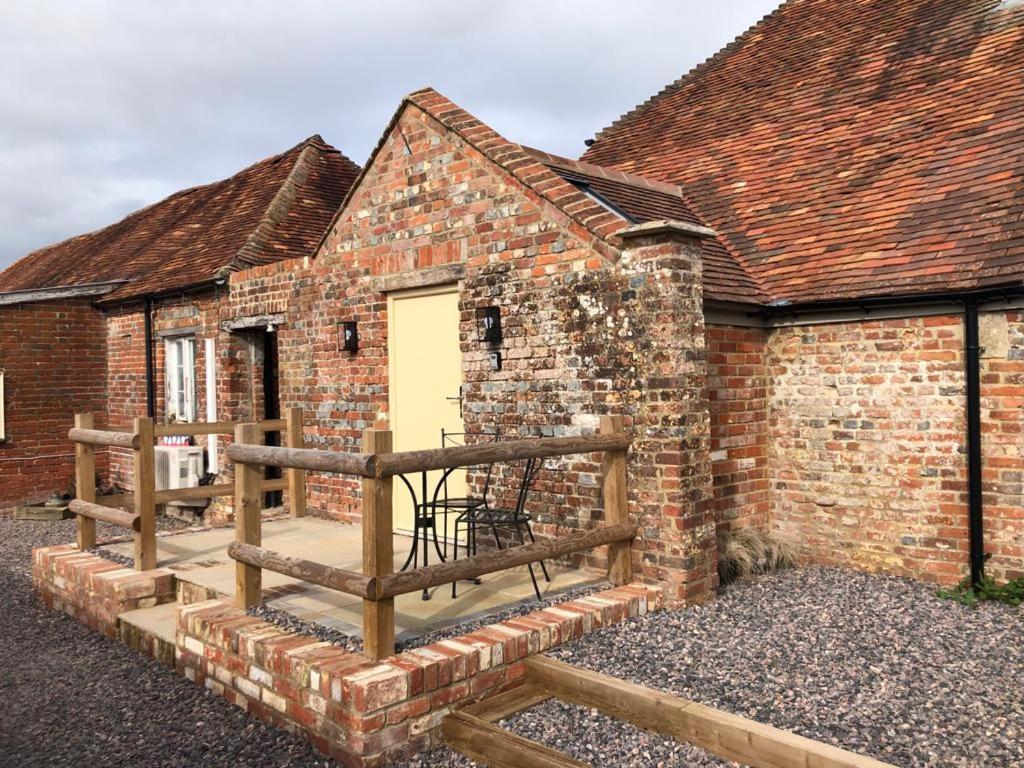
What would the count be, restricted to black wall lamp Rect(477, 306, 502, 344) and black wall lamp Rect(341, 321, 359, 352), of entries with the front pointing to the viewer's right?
0

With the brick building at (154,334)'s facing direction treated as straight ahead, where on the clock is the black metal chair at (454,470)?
The black metal chair is roughly at 10 o'clock from the brick building.

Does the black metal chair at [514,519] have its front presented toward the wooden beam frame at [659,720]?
no

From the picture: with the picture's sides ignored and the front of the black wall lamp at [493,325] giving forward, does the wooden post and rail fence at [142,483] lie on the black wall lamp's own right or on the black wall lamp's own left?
on the black wall lamp's own right

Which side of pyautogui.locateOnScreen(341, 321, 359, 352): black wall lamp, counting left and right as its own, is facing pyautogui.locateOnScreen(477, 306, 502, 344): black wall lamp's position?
left

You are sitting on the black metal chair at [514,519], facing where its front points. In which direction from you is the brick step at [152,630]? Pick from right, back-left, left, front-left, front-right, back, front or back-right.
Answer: front

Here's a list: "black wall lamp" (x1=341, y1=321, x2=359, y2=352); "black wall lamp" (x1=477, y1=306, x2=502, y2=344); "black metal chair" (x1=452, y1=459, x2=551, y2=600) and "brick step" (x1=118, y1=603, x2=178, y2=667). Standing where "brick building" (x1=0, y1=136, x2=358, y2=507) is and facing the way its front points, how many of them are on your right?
0

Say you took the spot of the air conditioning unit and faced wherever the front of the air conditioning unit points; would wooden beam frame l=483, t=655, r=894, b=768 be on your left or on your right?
on your left

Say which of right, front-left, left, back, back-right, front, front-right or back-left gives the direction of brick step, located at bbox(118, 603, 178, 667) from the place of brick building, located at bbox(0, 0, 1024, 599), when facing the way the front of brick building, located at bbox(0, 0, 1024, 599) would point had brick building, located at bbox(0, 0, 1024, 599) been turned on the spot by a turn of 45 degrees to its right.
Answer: front

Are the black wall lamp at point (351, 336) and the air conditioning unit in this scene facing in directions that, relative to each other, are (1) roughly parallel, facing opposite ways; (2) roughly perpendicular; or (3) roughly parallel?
roughly parallel

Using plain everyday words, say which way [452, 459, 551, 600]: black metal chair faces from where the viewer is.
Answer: facing to the left of the viewer

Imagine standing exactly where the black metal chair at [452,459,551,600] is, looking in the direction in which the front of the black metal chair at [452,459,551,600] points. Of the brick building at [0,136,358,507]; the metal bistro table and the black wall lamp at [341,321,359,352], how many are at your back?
0

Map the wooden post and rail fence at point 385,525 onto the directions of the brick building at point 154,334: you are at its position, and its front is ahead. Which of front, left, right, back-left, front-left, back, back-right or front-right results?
front-left

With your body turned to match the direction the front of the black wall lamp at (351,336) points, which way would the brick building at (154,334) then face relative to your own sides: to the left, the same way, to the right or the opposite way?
the same way

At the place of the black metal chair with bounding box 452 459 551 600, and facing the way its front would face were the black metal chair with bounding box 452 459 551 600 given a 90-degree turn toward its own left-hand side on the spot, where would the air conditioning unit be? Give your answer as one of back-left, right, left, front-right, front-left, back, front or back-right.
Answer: back-right

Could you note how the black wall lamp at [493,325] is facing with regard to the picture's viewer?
facing the viewer and to the left of the viewer

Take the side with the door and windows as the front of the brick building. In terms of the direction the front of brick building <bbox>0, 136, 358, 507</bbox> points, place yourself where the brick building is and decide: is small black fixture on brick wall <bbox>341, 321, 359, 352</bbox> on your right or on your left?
on your left

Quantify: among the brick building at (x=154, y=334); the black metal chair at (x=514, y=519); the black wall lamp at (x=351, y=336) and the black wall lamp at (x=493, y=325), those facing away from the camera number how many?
0

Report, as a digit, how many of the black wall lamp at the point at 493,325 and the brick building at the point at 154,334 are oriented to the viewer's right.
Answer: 0
